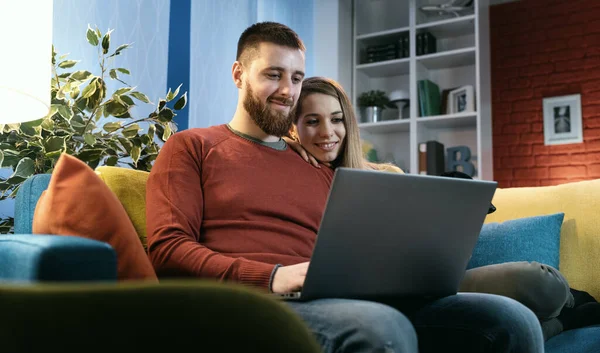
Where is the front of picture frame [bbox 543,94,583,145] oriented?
toward the camera

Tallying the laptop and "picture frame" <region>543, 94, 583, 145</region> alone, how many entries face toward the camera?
1

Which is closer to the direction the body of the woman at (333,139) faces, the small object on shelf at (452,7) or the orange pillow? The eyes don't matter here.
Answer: the orange pillow

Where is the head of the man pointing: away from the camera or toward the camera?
toward the camera

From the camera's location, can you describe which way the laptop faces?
facing away from the viewer and to the left of the viewer

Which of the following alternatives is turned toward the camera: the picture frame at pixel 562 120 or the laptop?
the picture frame

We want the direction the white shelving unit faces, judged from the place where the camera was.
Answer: facing the viewer and to the left of the viewer

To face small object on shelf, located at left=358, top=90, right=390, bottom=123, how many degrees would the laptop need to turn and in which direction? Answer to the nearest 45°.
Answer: approximately 45° to its right
